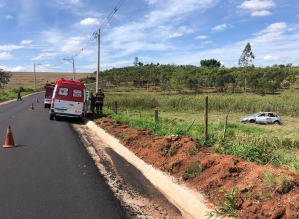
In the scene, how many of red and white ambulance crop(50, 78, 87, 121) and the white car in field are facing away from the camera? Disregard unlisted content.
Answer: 1

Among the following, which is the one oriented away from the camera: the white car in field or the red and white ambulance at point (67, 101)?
the red and white ambulance

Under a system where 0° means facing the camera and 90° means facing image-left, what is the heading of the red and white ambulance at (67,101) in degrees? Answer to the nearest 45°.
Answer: approximately 180°

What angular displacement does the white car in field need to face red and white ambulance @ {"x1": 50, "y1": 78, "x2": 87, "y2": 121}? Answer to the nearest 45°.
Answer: approximately 45° to its left

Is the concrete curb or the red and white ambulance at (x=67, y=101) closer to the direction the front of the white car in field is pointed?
the red and white ambulance

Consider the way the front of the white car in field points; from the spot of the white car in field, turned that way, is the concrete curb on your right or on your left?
on your left

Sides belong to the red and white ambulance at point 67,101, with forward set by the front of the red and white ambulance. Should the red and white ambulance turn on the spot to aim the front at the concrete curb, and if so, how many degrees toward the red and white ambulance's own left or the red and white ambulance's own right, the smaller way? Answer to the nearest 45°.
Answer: approximately 180°

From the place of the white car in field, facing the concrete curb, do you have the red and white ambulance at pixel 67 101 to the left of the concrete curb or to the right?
right

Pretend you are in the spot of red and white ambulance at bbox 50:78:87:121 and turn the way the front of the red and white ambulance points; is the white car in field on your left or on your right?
on your right

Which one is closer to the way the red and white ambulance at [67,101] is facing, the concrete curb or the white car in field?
the white car in field

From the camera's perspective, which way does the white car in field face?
to the viewer's left

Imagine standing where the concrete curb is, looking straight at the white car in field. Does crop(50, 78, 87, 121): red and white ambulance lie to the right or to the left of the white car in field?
left
